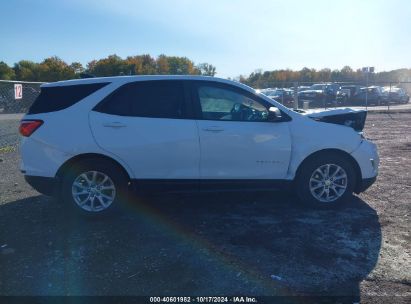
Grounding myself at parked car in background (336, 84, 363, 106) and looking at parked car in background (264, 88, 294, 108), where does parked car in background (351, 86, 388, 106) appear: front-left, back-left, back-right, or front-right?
back-left

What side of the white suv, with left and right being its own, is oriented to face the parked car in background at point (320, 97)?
left

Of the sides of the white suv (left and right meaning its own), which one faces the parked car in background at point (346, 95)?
left

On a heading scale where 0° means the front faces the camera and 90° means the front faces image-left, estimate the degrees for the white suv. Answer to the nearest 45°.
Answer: approximately 270°

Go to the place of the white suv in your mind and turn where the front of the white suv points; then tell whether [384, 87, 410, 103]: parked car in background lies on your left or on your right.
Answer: on your left
